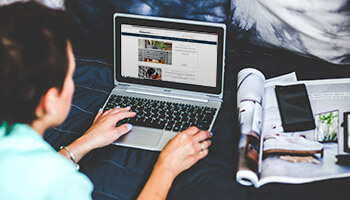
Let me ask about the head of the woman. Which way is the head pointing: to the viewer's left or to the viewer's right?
to the viewer's right

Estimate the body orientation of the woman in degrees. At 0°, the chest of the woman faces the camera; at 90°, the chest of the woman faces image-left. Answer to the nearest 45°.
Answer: approximately 225°

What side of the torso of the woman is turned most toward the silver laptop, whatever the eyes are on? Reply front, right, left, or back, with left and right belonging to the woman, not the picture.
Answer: front
